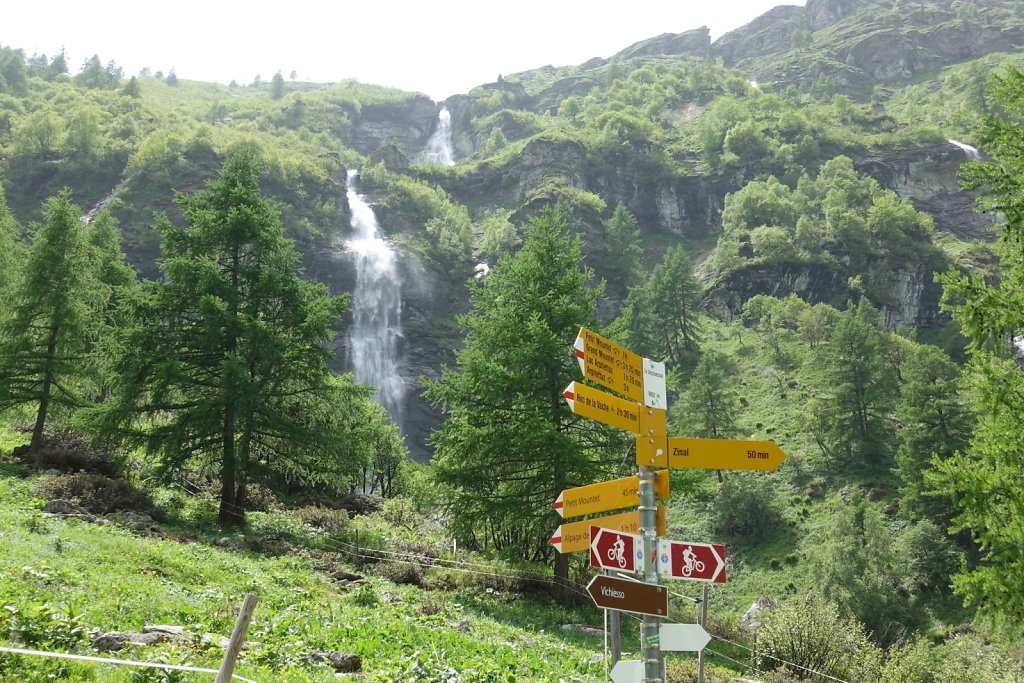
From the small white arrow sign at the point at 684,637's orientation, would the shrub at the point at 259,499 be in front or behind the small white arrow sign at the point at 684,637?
behind

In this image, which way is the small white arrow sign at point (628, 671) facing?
toward the camera

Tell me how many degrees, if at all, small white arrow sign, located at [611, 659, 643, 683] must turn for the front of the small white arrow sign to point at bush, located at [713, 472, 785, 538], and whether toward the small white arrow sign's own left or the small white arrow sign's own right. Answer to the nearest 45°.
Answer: approximately 180°

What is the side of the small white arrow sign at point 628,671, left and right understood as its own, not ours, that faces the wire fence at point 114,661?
right

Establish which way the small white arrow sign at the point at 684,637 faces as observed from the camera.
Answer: facing the viewer

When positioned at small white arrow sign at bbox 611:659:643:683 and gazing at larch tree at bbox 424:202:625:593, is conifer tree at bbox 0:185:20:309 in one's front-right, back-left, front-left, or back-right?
front-left

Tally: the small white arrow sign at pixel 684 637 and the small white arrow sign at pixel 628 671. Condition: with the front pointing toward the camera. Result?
2

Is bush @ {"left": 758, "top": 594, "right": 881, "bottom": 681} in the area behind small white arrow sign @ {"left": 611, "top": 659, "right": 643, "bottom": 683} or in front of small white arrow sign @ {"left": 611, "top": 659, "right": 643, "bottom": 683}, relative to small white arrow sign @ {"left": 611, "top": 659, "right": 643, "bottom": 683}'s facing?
behind

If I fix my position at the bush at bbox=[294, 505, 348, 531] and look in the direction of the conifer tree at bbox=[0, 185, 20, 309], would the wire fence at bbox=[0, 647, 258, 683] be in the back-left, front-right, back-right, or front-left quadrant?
back-left

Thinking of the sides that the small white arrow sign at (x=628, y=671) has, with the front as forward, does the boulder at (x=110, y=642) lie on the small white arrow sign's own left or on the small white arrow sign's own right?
on the small white arrow sign's own right

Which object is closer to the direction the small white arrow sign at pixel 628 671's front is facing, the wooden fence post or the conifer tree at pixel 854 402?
the wooden fence post
